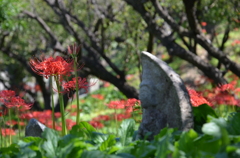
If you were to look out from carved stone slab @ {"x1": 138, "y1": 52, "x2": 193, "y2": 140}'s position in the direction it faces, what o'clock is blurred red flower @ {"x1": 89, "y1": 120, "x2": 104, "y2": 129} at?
The blurred red flower is roughly at 4 o'clock from the carved stone slab.

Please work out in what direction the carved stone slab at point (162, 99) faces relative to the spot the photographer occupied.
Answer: facing the viewer and to the left of the viewer

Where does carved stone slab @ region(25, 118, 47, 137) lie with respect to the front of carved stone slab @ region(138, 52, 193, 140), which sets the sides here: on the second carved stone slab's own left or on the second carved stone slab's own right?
on the second carved stone slab's own right

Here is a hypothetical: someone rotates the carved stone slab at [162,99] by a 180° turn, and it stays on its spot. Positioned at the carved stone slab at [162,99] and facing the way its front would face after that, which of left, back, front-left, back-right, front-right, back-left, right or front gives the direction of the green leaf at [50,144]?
back
